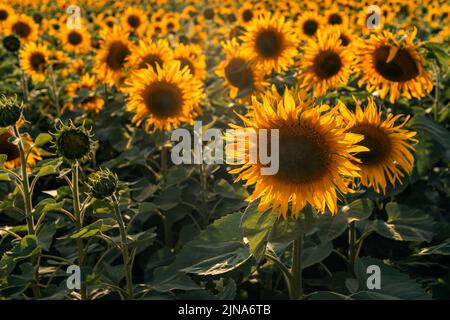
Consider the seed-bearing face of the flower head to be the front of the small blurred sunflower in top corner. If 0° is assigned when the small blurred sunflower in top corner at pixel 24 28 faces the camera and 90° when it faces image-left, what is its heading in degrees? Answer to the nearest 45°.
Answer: approximately 0°

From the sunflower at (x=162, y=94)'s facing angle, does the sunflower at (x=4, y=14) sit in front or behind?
behind

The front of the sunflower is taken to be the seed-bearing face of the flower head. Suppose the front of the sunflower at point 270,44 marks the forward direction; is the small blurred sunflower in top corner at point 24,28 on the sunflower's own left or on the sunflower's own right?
on the sunflower's own right

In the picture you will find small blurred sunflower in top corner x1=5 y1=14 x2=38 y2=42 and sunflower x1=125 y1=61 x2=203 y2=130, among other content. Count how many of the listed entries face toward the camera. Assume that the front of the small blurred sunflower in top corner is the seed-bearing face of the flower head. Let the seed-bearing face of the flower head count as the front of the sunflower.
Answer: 2

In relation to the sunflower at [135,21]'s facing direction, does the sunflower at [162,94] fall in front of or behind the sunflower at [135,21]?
in front

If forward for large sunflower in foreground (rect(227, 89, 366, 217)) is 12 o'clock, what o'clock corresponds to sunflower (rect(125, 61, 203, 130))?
The sunflower is roughly at 5 o'clock from the large sunflower in foreground.

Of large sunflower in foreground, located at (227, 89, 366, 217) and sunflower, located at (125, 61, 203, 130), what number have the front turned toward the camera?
2

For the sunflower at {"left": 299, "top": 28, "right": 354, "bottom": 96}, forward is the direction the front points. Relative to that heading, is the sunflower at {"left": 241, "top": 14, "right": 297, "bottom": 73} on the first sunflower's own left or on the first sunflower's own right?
on the first sunflower's own right

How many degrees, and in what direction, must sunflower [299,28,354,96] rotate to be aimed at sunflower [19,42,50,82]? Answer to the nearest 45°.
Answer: approximately 90° to its right

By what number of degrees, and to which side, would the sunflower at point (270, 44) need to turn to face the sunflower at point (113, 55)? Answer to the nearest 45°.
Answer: approximately 90° to its right
